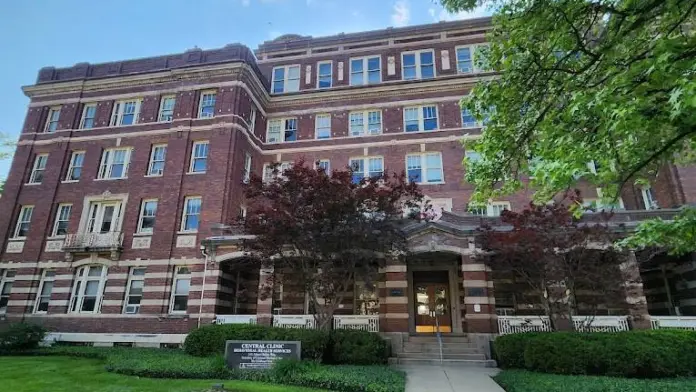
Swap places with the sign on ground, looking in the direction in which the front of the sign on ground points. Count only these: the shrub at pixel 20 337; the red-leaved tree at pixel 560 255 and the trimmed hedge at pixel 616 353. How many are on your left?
2

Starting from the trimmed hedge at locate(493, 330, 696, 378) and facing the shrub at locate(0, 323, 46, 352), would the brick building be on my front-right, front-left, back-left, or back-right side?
front-right

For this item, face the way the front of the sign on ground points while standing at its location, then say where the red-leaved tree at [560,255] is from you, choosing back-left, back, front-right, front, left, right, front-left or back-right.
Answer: left

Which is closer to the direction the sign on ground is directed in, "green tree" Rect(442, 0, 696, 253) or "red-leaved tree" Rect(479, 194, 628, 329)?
the green tree

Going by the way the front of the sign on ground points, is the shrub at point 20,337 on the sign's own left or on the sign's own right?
on the sign's own right

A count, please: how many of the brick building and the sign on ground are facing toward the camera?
2

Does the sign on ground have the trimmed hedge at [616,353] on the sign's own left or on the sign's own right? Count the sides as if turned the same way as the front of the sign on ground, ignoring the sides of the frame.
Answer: on the sign's own left

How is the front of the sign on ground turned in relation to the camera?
facing the viewer

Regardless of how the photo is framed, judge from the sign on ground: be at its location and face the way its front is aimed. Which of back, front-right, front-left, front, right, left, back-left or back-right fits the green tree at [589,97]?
front-left

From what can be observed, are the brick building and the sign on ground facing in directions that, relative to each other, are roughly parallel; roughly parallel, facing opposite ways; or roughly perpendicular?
roughly parallel

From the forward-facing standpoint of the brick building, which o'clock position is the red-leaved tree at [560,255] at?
The red-leaved tree is roughly at 10 o'clock from the brick building.

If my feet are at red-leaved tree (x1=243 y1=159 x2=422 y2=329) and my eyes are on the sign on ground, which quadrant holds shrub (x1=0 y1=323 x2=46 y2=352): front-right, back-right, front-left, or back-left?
front-right
